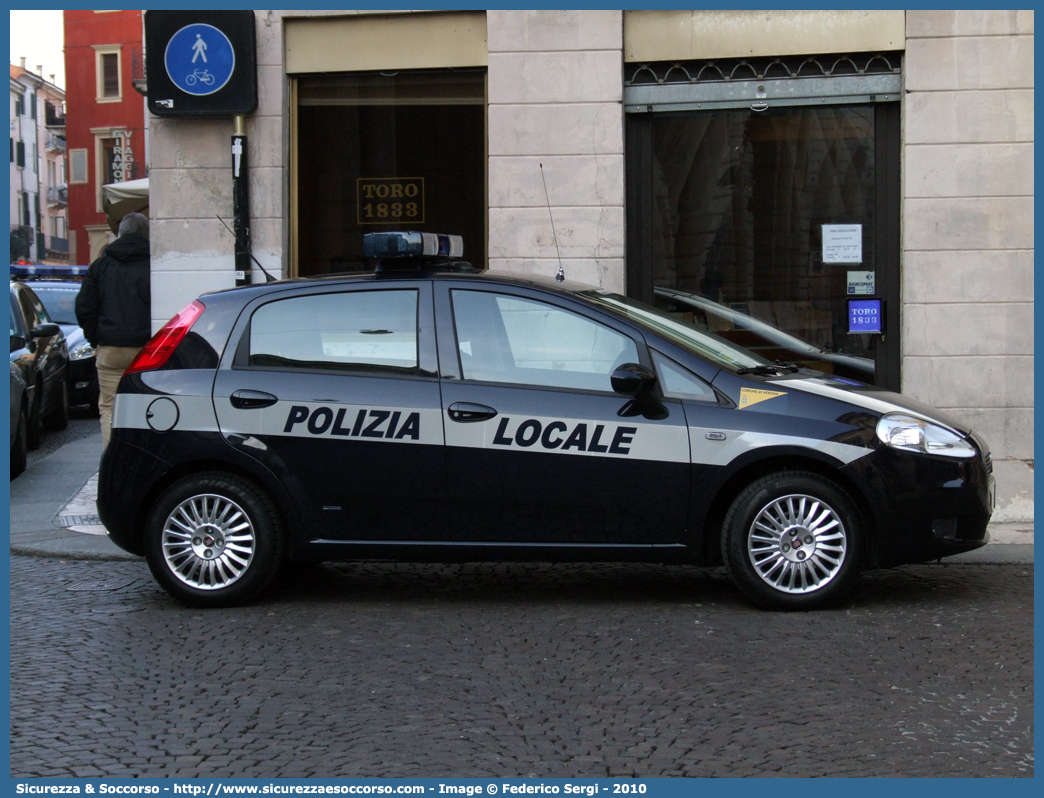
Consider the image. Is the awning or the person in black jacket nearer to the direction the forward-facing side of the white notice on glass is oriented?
the person in black jacket

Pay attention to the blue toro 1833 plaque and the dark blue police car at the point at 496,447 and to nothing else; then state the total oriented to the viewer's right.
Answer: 1

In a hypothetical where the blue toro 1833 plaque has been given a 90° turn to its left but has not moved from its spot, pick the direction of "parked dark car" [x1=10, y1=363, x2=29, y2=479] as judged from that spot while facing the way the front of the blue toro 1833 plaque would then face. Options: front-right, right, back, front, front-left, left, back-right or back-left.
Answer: back

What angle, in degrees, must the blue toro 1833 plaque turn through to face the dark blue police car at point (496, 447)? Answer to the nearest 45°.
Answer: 0° — it already faces it

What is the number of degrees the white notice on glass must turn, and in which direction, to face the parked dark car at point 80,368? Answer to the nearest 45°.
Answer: approximately 135° to its right

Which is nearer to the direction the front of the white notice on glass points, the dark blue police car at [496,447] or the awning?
the dark blue police car

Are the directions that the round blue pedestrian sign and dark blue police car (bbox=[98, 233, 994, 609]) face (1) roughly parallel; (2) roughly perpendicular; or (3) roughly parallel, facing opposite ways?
roughly perpendicular

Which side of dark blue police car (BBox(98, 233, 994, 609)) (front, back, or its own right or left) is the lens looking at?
right

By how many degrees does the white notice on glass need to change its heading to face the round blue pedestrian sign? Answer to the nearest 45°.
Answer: approximately 90° to its right
